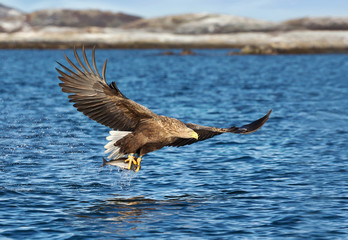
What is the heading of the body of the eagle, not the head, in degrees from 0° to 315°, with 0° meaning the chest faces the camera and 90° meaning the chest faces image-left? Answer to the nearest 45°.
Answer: approximately 315°
